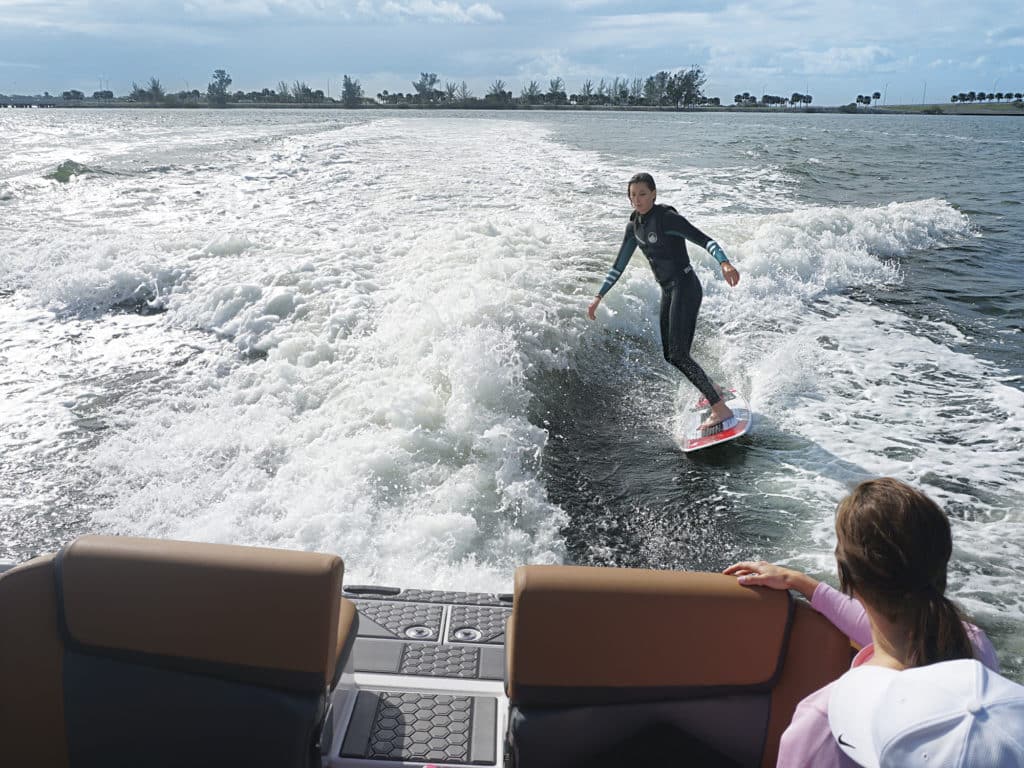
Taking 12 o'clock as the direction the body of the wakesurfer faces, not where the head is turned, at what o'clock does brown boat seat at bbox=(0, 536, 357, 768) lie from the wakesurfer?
The brown boat seat is roughly at 11 o'clock from the wakesurfer.

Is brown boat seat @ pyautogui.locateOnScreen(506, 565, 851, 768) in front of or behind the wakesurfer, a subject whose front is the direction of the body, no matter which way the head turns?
in front

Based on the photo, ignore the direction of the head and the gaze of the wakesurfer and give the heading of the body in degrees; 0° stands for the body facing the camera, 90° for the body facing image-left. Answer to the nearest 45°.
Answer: approximately 45°

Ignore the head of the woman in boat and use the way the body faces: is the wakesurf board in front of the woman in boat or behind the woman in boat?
in front

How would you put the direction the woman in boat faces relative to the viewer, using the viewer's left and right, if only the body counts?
facing away from the viewer and to the left of the viewer
